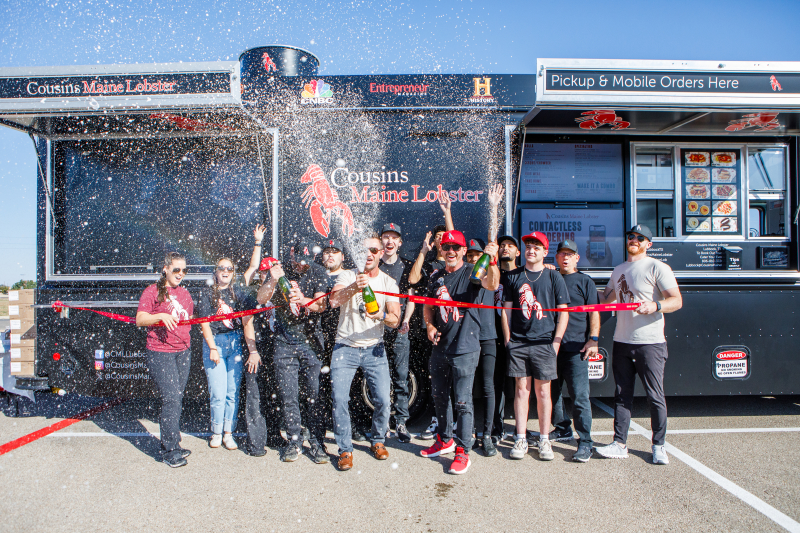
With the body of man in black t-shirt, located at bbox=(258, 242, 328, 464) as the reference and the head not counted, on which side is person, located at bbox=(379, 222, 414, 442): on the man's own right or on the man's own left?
on the man's own left

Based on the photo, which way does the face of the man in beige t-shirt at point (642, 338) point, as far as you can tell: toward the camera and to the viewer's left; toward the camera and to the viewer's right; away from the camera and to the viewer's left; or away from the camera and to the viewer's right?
toward the camera and to the viewer's left

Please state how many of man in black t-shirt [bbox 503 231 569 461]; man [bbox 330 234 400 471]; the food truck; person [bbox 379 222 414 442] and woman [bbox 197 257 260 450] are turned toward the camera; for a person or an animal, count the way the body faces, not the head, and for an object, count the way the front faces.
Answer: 4

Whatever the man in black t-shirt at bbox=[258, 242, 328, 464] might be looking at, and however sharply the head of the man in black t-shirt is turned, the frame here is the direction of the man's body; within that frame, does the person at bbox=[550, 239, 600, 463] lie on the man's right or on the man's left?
on the man's left

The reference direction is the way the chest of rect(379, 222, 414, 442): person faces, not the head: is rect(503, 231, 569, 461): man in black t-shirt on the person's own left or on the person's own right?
on the person's own left

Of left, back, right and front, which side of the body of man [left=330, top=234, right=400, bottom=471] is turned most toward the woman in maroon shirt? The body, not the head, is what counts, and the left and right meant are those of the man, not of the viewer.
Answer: right

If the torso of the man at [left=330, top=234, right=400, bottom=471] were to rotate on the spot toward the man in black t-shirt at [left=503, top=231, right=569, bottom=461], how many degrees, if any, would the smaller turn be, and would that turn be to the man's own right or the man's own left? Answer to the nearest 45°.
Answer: approximately 90° to the man's own left

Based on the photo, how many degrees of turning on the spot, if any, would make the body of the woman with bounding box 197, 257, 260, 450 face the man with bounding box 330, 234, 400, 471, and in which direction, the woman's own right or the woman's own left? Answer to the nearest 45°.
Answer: approximately 45° to the woman's own left
